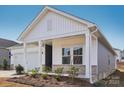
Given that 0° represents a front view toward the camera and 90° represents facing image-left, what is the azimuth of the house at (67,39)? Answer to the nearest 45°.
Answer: approximately 45°
